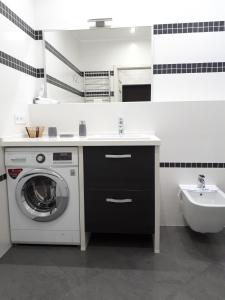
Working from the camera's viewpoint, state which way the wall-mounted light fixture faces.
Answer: facing the viewer

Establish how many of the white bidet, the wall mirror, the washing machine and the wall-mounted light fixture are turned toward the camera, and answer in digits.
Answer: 4

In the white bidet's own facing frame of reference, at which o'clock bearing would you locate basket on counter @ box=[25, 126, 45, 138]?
The basket on counter is roughly at 3 o'clock from the white bidet.

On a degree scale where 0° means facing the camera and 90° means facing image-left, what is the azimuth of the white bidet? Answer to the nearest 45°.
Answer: approximately 0°

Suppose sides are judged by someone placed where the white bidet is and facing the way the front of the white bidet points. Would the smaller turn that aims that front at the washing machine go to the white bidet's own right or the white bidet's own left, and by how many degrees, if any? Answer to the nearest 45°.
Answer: approximately 90° to the white bidet's own right

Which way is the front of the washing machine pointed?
toward the camera
